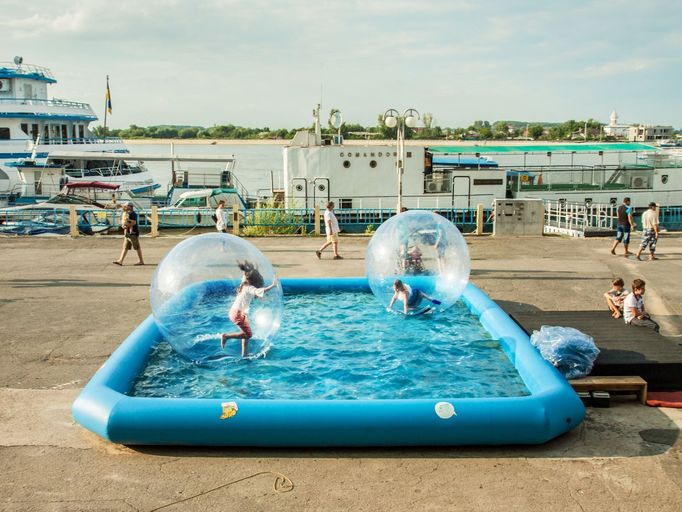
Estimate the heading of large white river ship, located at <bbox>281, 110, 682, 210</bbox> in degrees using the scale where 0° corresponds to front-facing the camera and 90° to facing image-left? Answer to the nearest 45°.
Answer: approximately 90°

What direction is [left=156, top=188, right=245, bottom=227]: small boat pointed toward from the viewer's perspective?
to the viewer's left

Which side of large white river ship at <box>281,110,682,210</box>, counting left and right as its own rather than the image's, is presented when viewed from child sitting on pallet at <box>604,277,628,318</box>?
left

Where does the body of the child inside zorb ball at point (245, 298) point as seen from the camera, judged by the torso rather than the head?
to the viewer's right

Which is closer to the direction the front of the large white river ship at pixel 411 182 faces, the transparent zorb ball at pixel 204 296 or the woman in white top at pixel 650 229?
the transparent zorb ball

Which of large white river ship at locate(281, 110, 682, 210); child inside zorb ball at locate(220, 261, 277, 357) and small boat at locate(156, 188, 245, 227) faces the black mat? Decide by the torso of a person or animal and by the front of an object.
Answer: the child inside zorb ball
